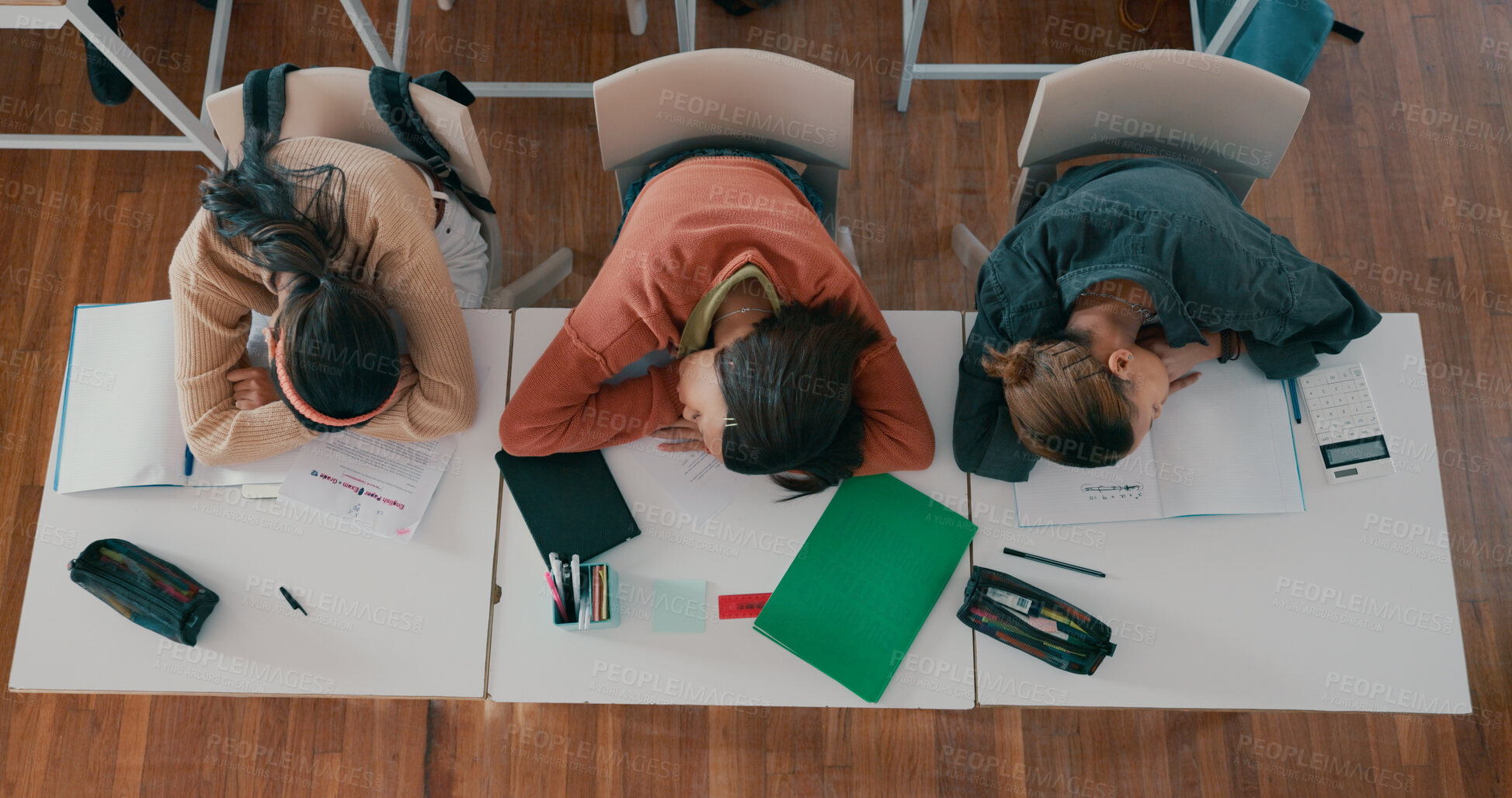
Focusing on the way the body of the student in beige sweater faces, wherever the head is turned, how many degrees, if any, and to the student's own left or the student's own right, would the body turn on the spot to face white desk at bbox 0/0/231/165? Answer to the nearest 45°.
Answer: approximately 180°

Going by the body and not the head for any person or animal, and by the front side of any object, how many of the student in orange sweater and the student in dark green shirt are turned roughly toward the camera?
2

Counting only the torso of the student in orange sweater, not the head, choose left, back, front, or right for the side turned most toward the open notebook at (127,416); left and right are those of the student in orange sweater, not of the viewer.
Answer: right

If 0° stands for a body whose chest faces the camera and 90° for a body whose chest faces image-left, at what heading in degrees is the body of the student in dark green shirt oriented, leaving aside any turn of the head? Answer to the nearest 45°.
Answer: approximately 0°

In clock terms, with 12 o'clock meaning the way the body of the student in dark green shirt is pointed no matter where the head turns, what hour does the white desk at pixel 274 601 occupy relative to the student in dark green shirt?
The white desk is roughly at 2 o'clock from the student in dark green shirt.

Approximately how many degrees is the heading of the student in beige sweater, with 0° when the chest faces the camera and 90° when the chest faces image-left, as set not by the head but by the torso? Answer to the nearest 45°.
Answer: approximately 0°
